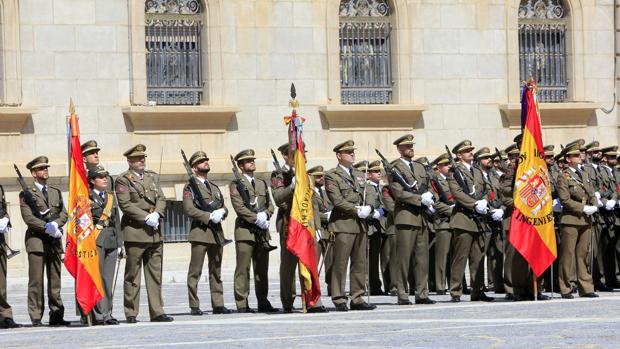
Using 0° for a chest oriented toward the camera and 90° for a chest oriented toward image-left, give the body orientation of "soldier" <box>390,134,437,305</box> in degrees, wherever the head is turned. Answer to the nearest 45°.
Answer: approximately 315°

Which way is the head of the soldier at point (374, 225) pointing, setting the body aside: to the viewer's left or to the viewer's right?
to the viewer's right

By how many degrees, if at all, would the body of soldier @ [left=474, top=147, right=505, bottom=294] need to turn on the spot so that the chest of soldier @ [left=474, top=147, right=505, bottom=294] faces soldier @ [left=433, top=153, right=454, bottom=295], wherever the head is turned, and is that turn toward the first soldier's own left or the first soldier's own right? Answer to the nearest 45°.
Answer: approximately 90° to the first soldier's own right

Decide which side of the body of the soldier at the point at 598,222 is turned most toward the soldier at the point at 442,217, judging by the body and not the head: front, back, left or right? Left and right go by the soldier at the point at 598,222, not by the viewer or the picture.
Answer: right

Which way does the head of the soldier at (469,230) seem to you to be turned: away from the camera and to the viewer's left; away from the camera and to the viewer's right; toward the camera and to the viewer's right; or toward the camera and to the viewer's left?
toward the camera and to the viewer's right

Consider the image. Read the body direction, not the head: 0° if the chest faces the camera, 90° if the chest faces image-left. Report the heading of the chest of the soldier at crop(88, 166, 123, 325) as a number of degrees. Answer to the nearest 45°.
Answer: approximately 315°

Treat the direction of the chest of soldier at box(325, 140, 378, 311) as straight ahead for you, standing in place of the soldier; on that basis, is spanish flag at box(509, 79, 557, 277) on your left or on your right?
on your left

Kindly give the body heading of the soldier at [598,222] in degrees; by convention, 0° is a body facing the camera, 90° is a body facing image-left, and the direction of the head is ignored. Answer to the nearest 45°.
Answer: approximately 315°
